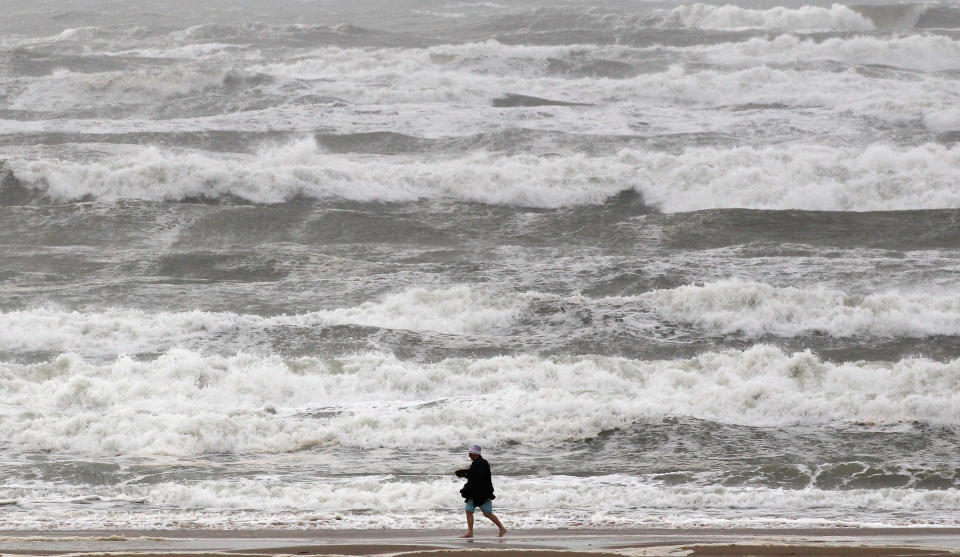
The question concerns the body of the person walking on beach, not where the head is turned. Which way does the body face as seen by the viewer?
to the viewer's left

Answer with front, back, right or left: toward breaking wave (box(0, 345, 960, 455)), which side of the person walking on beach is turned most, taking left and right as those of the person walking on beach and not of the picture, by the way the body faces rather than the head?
right

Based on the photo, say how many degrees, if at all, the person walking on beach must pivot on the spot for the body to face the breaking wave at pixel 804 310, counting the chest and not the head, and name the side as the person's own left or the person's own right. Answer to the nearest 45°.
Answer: approximately 135° to the person's own right

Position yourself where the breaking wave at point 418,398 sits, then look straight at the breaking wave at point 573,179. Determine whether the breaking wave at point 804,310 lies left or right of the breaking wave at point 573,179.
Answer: right

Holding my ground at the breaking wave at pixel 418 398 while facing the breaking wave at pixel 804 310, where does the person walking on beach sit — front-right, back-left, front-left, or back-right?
back-right

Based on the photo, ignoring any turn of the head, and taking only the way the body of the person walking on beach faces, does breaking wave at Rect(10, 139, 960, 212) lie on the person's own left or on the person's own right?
on the person's own right
